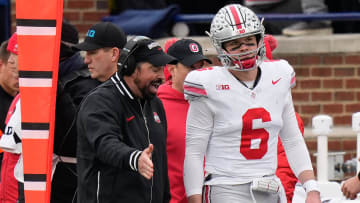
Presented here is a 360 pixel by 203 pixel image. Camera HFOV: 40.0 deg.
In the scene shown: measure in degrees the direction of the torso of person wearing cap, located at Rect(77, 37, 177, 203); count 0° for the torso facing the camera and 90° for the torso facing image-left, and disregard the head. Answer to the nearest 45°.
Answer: approximately 315°

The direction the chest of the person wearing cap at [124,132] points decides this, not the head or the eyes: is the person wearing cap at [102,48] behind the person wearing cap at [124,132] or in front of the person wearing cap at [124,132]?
behind

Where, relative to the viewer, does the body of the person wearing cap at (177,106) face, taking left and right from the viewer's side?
facing the viewer and to the right of the viewer

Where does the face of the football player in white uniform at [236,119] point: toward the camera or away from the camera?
toward the camera

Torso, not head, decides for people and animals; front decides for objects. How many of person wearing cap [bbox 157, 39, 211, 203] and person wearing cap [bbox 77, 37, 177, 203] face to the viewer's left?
0

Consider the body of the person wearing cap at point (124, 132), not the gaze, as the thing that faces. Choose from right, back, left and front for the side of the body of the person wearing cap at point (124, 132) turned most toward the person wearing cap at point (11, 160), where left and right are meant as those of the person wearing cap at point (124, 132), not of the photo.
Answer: back

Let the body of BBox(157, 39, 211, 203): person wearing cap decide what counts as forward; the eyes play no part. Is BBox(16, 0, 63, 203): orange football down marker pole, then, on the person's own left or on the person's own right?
on the person's own right

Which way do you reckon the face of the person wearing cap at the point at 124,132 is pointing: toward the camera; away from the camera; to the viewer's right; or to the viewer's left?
to the viewer's right
